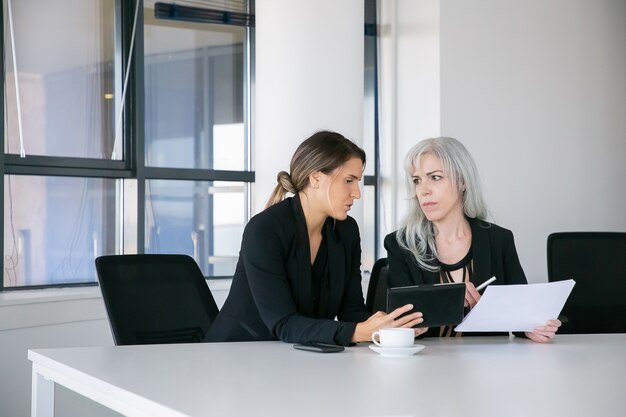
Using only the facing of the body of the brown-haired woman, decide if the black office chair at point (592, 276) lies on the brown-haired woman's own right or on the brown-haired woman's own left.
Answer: on the brown-haired woman's own left

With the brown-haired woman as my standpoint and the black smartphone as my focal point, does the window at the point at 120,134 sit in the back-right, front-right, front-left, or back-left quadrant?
back-right

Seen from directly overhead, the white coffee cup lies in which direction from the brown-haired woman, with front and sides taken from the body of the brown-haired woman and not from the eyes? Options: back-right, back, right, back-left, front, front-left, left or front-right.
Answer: front

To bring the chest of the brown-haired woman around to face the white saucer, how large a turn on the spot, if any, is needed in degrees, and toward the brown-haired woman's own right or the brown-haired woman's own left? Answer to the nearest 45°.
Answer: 0° — they already face it

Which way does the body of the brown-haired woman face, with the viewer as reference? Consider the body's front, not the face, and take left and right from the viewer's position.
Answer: facing the viewer and to the right of the viewer

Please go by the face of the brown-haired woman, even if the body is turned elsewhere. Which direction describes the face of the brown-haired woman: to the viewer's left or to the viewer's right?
to the viewer's right

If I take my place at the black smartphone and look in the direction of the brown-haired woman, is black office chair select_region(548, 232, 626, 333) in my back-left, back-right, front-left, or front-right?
front-right
